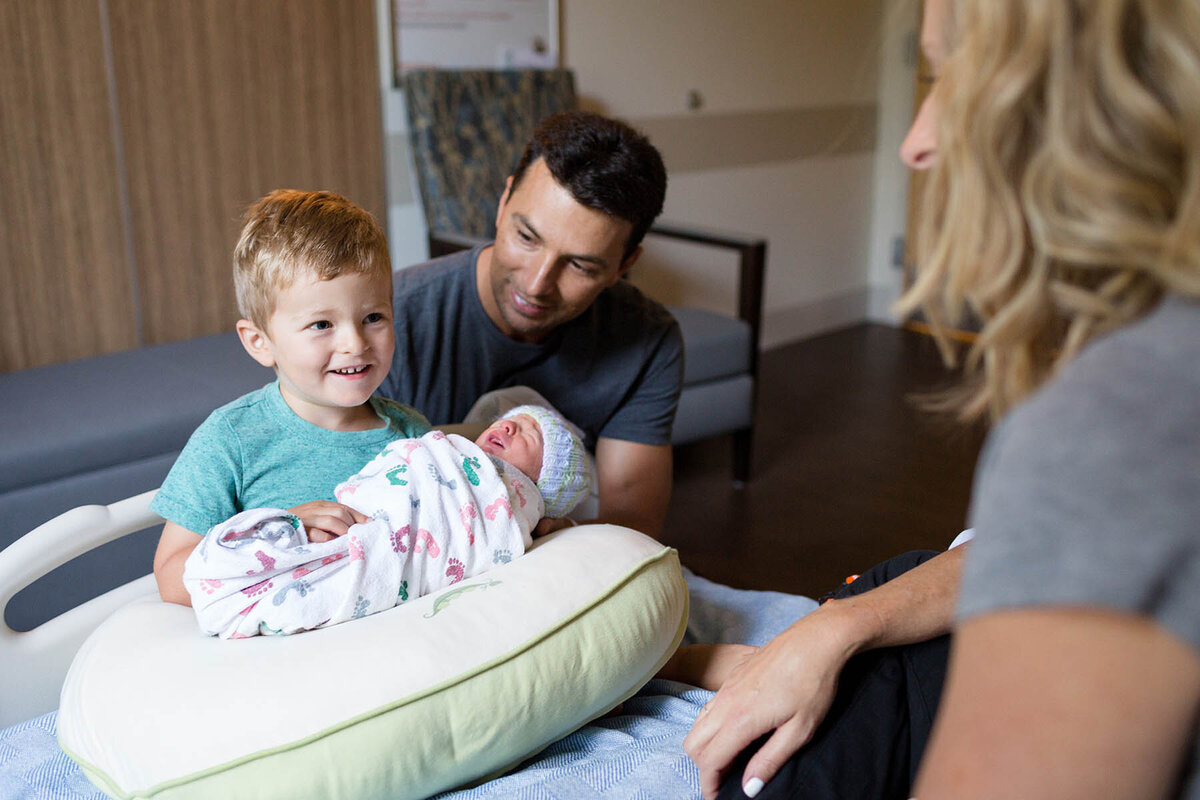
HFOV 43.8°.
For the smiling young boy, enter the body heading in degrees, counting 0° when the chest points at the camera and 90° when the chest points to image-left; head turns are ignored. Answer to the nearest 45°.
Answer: approximately 315°

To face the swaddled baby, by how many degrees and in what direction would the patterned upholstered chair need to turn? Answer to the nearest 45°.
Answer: approximately 45° to its right

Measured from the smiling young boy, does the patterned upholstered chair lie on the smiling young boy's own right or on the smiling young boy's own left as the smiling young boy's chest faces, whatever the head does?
on the smiling young boy's own left

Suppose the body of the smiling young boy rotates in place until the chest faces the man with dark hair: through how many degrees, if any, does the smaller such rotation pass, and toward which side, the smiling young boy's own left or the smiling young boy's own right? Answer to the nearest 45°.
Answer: approximately 90° to the smiling young boy's own left
